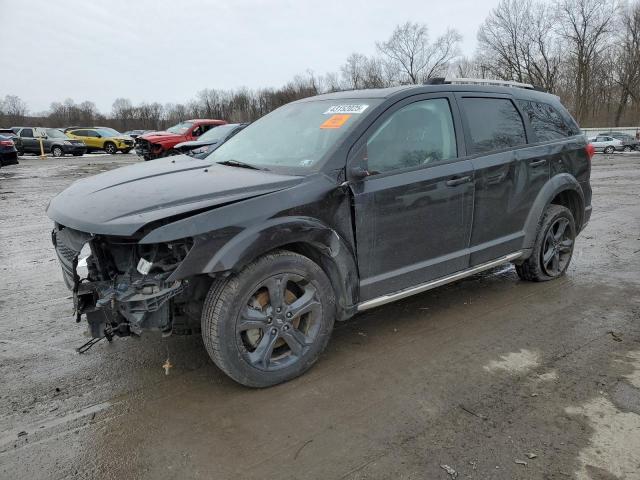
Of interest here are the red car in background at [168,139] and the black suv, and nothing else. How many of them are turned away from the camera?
0

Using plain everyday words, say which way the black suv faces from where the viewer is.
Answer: facing the viewer and to the left of the viewer

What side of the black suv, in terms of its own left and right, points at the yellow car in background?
right

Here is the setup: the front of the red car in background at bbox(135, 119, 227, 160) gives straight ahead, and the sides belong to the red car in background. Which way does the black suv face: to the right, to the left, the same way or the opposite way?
the same way

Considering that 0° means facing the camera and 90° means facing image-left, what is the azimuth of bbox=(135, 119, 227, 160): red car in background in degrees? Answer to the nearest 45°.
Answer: approximately 45°

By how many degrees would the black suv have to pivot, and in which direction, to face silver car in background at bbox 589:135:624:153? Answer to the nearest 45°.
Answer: approximately 180°

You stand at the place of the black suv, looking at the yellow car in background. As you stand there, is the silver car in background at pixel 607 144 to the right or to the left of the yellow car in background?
right

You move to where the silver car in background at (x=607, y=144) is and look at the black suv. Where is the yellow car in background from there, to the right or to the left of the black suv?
right

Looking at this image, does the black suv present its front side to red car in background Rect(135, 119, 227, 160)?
no

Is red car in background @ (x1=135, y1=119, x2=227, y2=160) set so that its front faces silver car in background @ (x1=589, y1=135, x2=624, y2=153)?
no

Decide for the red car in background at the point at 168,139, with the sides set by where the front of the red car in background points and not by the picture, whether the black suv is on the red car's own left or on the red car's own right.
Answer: on the red car's own left
